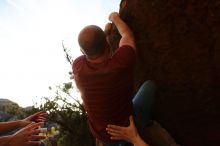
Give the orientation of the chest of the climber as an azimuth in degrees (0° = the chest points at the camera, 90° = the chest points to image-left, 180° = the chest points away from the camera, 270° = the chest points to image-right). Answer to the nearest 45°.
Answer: approximately 180°
